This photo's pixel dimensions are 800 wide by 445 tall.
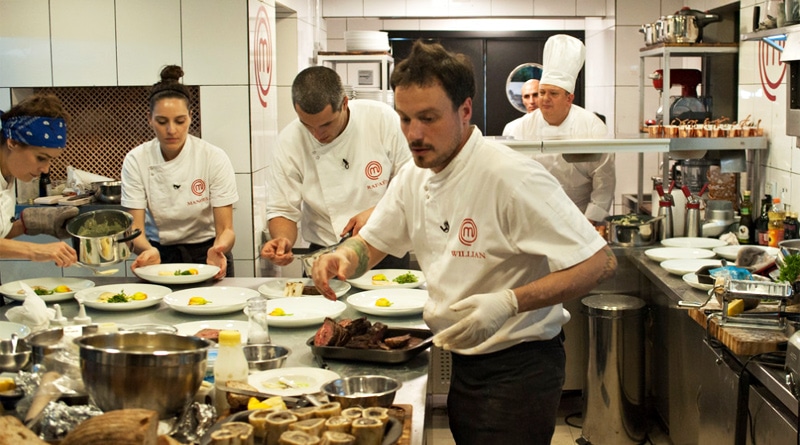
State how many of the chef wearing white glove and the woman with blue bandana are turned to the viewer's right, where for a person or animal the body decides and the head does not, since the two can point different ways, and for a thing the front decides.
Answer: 1

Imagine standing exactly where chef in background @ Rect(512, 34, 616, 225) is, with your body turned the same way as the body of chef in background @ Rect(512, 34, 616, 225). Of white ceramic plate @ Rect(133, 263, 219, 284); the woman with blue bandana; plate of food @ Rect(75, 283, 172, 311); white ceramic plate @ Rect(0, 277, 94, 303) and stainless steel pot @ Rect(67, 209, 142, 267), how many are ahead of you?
5

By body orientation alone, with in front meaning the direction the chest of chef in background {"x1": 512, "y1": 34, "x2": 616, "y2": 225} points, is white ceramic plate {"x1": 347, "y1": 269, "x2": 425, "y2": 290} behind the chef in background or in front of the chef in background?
in front

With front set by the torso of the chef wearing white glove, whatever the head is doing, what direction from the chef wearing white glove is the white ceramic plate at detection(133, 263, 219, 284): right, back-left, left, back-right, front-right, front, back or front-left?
right

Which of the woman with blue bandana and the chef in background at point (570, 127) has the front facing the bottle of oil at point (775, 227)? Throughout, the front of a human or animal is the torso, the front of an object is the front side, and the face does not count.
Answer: the woman with blue bandana

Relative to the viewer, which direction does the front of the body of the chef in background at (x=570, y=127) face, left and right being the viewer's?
facing the viewer and to the left of the viewer

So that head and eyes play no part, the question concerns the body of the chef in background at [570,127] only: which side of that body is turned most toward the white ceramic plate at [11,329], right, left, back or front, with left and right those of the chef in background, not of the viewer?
front

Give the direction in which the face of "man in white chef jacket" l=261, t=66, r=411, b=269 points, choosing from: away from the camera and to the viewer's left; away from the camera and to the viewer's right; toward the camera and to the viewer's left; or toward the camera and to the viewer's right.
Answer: toward the camera and to the viewer's left

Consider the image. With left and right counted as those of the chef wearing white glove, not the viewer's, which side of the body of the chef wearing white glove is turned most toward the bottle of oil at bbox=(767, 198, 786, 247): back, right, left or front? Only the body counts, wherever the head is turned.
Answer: back

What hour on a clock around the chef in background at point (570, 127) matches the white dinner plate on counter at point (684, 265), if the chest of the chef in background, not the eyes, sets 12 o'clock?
The white dinner plate on counter is roughly at 10 o'clock from the chef in background.

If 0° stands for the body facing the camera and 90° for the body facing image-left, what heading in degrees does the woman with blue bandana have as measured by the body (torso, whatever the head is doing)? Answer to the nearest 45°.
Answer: approximately 270°

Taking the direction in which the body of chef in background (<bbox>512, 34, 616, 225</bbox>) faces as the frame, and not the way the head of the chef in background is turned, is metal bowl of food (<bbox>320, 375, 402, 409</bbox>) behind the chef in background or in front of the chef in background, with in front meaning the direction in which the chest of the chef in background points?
in front
